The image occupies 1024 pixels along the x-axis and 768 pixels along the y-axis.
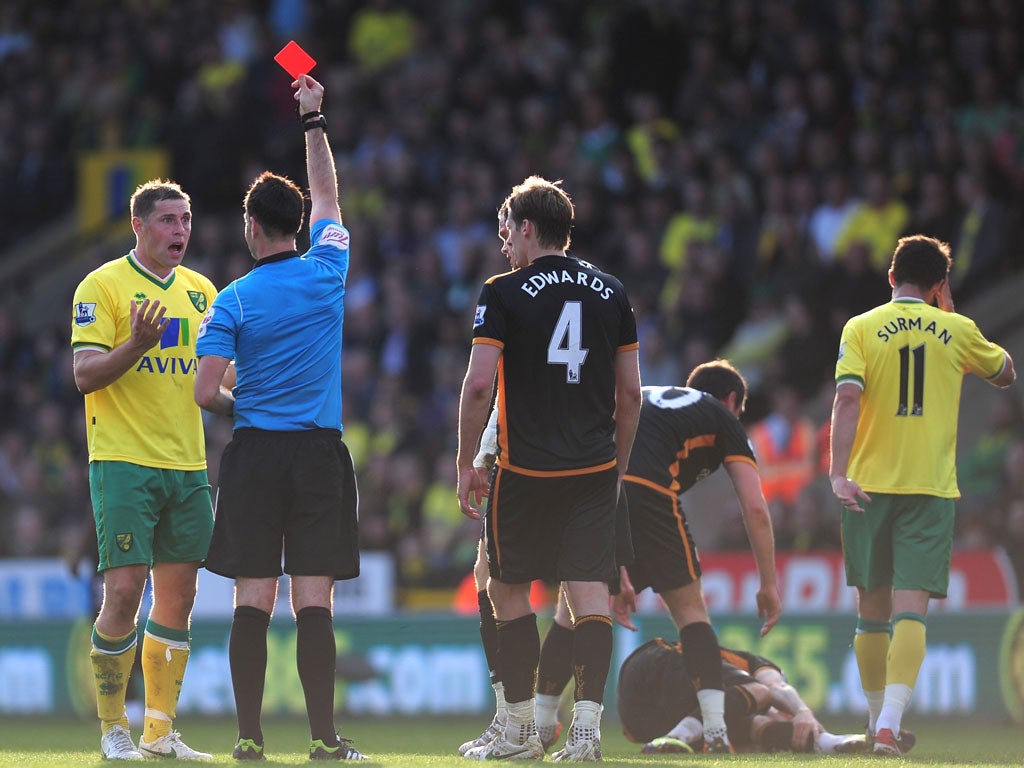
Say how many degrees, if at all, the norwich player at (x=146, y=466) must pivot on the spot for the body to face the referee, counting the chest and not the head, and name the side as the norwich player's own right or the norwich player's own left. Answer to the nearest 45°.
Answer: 0° — they already face them

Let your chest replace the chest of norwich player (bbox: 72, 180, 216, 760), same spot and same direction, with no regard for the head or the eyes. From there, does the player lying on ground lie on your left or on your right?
on your left

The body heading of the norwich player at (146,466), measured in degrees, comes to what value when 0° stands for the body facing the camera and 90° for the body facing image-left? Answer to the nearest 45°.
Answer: approximately 315°

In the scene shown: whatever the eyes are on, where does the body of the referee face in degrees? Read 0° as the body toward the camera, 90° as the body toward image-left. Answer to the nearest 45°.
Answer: approximately 180°

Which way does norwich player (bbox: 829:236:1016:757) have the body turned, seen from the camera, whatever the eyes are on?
away from the camera

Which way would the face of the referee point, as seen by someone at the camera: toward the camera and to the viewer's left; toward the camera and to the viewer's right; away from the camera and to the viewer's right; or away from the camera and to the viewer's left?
away from the camera and to the viewer's left

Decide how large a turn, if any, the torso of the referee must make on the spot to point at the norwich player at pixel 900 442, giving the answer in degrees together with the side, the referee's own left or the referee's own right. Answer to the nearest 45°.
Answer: approximately 90° to the referee's own right

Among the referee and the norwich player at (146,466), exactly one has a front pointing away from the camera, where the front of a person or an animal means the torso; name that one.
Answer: the referee

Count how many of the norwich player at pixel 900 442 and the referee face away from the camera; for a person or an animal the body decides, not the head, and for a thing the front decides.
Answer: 2

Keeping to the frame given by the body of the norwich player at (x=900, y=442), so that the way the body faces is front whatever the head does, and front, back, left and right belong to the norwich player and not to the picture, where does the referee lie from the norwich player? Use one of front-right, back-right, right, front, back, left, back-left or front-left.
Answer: back-left
